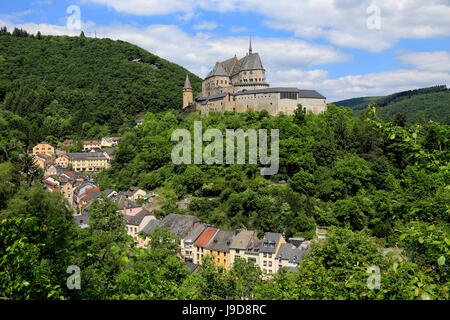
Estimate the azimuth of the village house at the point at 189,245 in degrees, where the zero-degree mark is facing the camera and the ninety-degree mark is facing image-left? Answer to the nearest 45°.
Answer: approximately 45°

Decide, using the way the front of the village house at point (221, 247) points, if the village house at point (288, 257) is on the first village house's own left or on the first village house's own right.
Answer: on the first village house's own left

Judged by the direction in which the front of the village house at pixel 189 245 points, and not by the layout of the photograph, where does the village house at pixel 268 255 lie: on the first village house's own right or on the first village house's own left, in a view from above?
on the first village house's own left

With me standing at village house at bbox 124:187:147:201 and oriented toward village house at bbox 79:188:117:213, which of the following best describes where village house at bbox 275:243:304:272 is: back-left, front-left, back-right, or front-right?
back-left

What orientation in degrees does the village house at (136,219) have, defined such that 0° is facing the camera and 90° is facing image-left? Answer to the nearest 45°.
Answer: approximately 45°

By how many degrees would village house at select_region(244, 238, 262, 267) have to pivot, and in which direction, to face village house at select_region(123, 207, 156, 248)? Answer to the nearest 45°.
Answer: approximately 135° to its right

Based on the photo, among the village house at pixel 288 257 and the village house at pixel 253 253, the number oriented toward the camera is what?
2

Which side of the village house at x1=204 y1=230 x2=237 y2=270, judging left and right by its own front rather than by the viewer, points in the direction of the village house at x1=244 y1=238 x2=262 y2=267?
left
